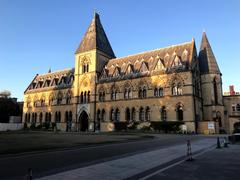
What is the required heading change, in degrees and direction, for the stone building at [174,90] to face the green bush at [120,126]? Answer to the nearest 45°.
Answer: approximately 45° to its right

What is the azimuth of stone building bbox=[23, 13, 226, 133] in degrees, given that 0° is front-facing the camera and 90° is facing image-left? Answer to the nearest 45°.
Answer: approximately 45°
